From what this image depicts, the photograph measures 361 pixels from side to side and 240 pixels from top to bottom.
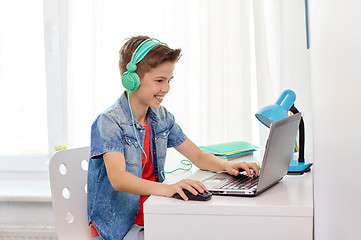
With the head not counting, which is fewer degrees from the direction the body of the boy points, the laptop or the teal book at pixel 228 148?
the laptop

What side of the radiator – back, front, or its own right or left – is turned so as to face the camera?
front

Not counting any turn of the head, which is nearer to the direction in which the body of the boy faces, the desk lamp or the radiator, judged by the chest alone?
the desk lamp

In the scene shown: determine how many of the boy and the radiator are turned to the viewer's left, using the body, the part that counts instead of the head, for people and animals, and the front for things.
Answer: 0

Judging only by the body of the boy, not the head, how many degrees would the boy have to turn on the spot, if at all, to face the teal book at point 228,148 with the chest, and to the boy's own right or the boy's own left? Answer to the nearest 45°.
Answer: approximately 90° to the boy's own left

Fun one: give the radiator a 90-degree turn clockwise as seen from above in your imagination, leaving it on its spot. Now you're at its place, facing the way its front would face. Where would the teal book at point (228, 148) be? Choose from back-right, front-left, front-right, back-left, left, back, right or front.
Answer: back-left

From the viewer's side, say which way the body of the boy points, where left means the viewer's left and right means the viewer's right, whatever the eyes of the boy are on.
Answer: facing the viewer and to the right of the viewer
